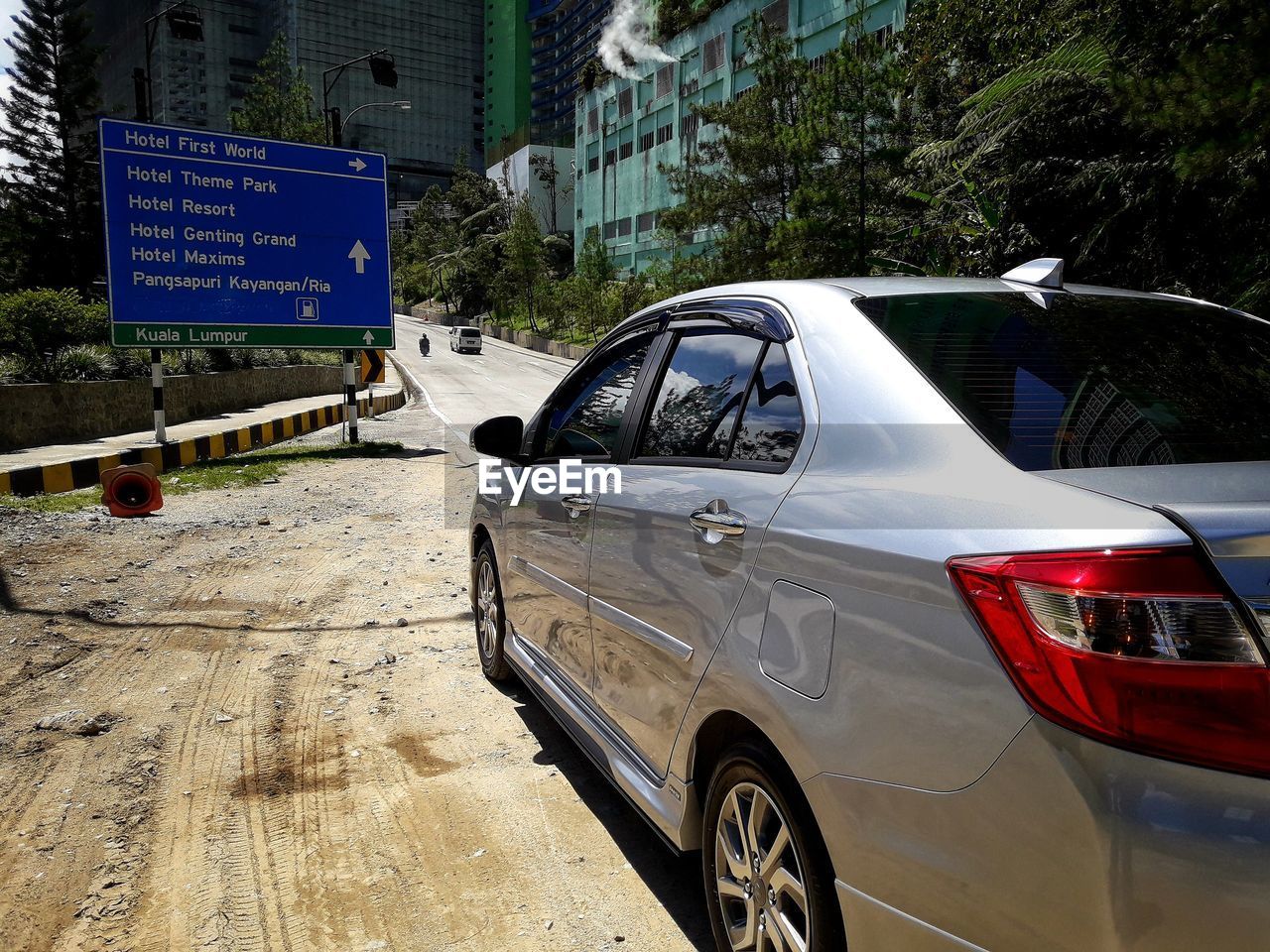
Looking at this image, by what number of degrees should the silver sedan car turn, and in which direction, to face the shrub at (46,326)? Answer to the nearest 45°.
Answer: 0° — it already faces it

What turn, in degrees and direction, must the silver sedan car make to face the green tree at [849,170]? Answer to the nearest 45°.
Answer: approximately 45° to its right

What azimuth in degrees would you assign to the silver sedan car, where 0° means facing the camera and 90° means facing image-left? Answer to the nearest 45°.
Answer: approximately 135°

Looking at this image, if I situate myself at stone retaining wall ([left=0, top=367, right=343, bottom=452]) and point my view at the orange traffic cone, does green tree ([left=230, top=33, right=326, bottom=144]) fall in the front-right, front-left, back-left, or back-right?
back-left

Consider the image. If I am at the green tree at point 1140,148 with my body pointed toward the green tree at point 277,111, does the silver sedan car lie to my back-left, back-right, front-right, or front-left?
back-left

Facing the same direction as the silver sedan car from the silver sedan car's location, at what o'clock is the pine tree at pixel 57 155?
The pine tree is roughly at 12 o'clock from the silver sedan car.

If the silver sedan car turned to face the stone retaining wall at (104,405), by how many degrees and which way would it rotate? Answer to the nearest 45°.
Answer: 0° — it already faces it

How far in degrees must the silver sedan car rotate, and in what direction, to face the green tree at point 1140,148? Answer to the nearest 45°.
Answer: approximately 45° to its right

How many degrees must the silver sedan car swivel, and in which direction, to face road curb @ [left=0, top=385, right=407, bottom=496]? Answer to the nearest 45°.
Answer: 0° — it already faces it
